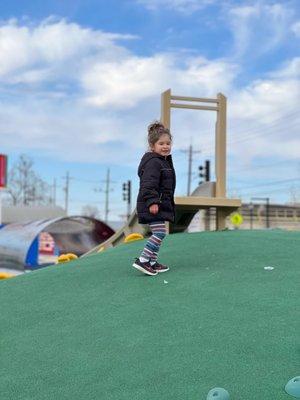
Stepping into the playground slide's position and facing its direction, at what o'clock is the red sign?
The red sign is roughly at 2 o'clock from the playground slide.

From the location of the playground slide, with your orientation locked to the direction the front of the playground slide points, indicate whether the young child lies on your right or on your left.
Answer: on your left

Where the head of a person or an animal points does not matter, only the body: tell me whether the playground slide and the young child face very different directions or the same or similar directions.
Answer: very different directions

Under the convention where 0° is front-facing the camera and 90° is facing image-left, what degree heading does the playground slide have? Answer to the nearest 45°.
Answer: approximately 90°

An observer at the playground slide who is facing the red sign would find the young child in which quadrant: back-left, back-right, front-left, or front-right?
back-left
